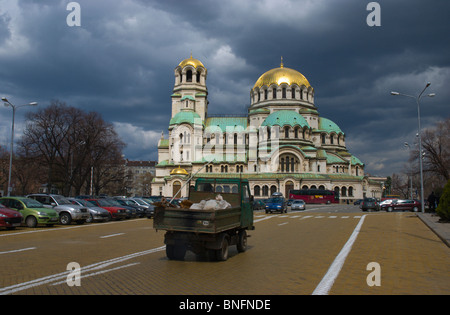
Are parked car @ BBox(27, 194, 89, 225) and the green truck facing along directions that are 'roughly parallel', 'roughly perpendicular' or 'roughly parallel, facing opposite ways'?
roughly perpendicular

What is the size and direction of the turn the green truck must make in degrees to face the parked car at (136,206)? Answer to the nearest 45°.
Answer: approximately 45° to its left

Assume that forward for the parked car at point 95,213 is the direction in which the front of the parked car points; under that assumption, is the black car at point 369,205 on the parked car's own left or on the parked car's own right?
on the parked car's own left

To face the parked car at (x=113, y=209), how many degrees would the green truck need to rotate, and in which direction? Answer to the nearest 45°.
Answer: approximately 45° to its left

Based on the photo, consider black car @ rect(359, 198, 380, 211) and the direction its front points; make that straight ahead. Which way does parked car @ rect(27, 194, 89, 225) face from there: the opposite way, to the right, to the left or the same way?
to the right

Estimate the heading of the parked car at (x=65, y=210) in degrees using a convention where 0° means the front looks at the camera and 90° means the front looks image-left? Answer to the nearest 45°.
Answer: approximately 315°

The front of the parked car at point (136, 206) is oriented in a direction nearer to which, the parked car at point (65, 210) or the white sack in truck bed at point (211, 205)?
the white sack in truck bed

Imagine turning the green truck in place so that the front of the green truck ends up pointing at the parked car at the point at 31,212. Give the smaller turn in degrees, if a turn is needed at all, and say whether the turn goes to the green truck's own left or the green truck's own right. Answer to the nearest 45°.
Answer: approximately 90° to the green truck's own left
